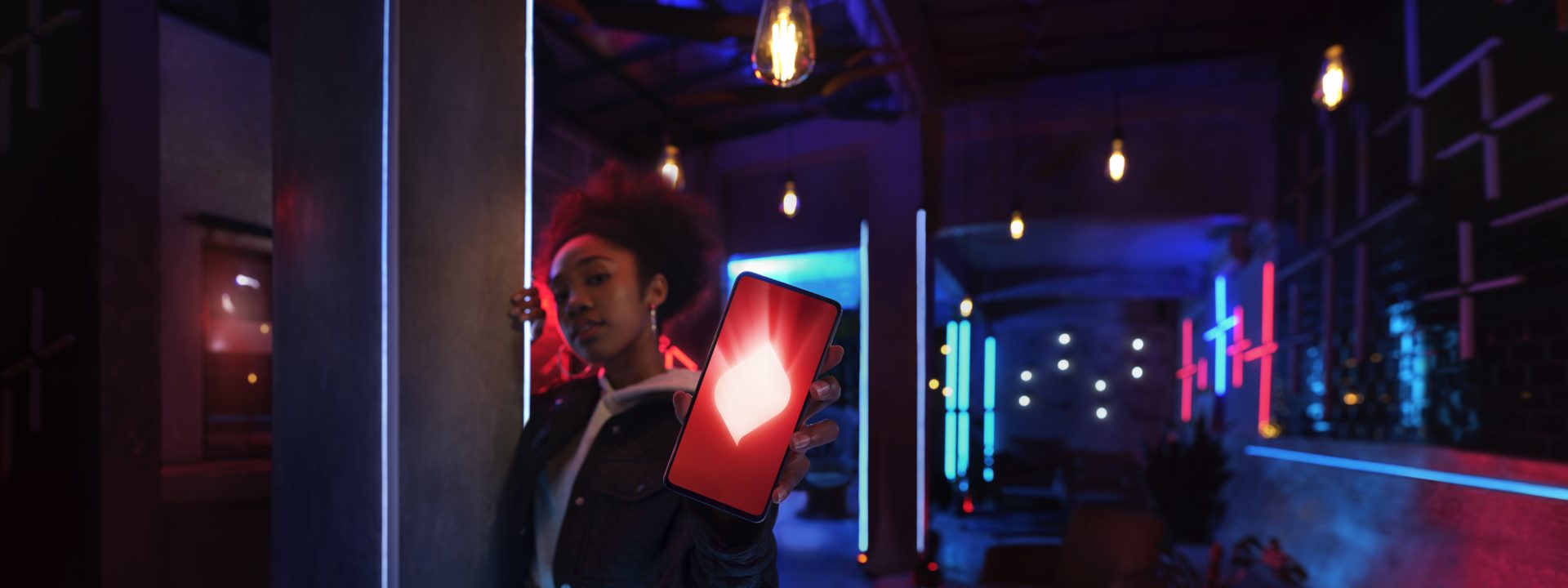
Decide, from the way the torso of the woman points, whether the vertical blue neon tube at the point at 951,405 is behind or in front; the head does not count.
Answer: behind

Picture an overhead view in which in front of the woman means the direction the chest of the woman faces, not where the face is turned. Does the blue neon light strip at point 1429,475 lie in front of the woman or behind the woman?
behind

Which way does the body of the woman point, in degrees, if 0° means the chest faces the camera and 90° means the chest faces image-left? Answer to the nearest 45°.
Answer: approximately 45°

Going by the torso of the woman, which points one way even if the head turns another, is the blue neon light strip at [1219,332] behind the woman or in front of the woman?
behind
